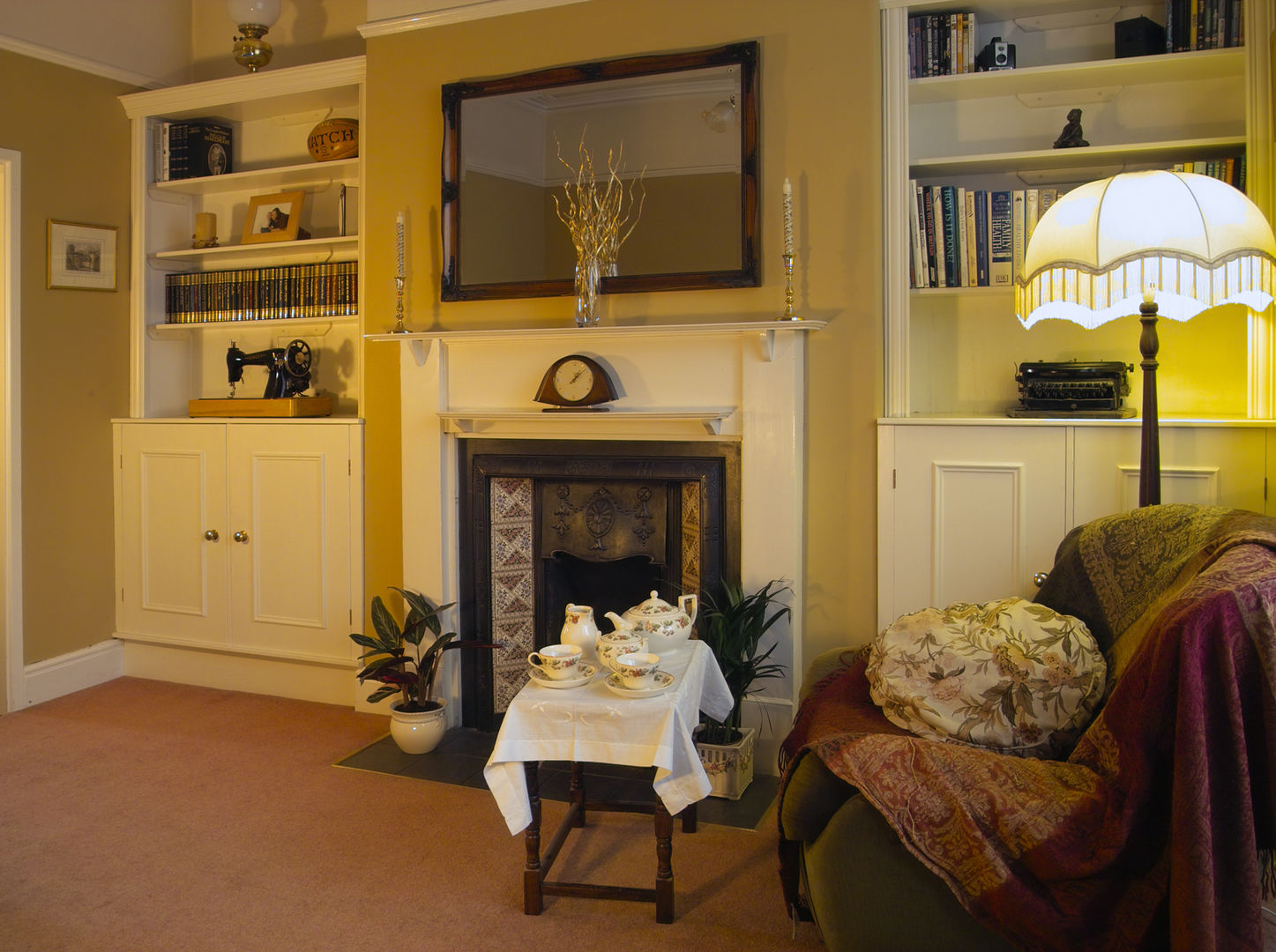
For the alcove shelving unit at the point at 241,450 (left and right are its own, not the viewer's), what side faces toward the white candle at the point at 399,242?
left

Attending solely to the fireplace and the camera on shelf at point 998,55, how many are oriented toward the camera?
2

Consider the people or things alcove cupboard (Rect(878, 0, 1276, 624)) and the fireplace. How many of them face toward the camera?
2

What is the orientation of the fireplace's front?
toward the camera

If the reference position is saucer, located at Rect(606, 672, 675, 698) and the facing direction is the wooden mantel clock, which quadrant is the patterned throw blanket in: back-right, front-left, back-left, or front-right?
back-right

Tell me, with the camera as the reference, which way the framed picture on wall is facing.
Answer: facing the viewer and to the right of the viewer

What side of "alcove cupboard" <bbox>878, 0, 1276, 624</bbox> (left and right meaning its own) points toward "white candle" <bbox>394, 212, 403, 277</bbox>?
right

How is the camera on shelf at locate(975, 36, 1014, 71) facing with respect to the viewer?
toward the camera

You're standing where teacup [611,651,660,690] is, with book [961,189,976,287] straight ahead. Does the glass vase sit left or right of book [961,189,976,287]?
left
